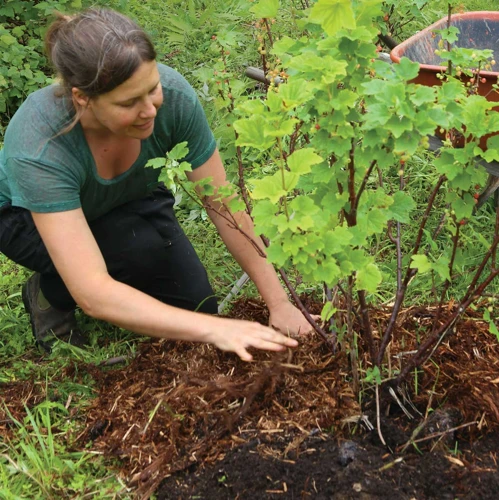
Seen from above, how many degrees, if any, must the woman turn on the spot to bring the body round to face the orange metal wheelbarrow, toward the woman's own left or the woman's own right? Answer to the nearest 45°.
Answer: approximately 90° to the woman's own left

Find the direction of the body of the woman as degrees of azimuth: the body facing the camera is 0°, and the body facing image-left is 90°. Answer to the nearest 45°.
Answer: approximately 315°

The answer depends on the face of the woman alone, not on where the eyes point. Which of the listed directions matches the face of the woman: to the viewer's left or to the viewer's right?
to the viewer's right
